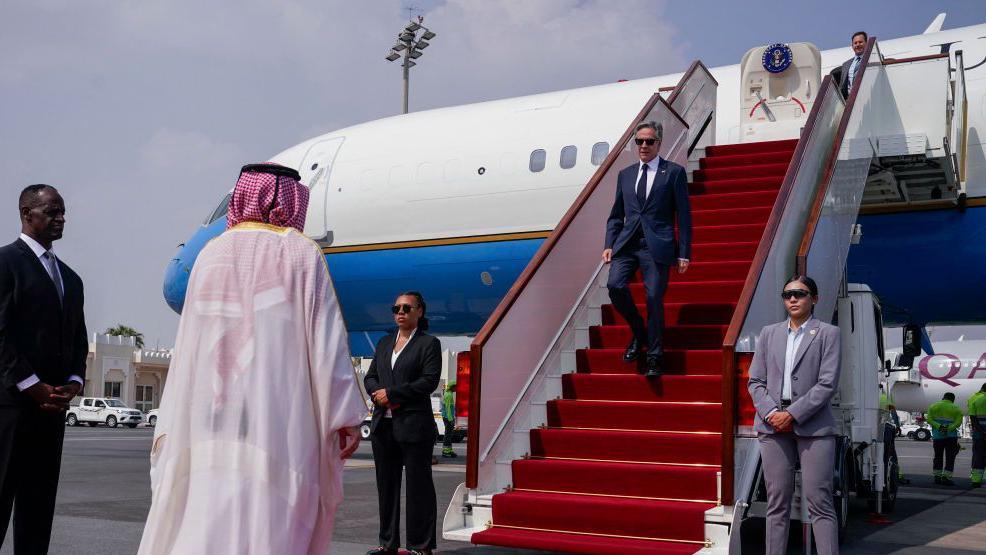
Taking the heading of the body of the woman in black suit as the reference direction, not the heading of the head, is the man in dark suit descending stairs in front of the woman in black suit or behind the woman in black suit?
behind

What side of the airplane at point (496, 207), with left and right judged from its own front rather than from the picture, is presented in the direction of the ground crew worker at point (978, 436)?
back

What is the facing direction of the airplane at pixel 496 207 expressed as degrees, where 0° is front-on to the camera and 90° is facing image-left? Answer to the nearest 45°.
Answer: approximately 90°

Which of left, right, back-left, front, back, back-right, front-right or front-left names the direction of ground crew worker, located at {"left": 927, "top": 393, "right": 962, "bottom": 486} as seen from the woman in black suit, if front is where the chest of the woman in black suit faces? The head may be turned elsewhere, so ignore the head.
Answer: back

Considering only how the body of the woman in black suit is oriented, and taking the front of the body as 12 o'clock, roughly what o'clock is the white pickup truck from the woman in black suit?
The white pickup truck is roughly at 4 o'clock from the woman in black suit.

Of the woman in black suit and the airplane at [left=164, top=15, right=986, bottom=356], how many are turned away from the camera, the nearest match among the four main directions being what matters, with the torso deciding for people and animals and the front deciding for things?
0

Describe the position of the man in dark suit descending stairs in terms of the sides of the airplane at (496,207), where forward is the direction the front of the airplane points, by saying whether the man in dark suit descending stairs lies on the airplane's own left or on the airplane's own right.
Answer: on the airplane's own left

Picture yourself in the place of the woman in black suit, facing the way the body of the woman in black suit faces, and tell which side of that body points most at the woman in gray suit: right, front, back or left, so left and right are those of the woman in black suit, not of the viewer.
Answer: left

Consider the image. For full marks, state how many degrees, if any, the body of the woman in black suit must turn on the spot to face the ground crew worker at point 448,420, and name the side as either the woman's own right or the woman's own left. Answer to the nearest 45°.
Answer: approximately 135° to the woman's own right

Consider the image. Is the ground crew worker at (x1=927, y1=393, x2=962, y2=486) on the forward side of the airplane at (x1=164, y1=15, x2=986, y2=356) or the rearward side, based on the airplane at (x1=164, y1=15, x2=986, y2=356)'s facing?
on the rearward side
